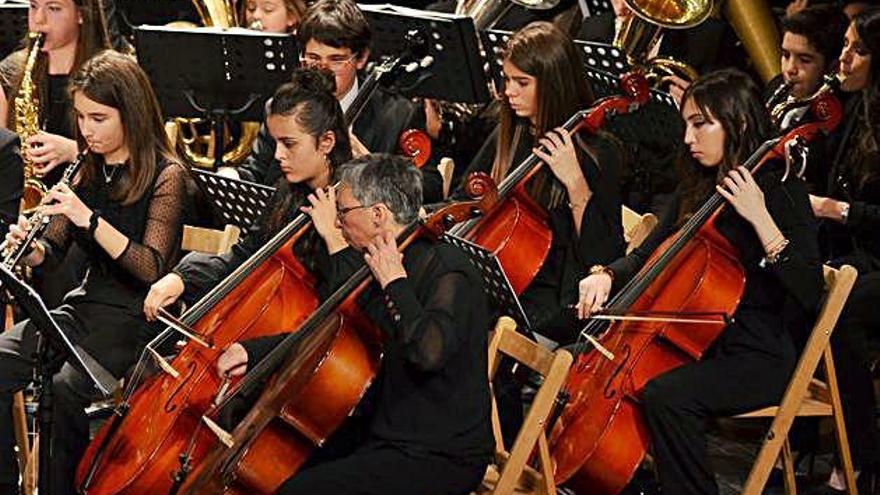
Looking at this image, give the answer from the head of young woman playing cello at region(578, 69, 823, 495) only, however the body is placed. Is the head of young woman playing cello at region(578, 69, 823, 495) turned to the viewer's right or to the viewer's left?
to the viewer's left

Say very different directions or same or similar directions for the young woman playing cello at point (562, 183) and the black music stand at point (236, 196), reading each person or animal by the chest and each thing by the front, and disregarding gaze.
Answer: very different directions

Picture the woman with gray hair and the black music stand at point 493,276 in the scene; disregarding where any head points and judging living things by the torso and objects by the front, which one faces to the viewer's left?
the woman with gray hair

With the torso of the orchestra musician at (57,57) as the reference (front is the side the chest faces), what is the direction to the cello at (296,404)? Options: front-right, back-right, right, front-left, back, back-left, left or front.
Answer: front-left

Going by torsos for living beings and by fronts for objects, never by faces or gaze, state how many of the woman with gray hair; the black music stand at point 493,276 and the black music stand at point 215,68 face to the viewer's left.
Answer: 1

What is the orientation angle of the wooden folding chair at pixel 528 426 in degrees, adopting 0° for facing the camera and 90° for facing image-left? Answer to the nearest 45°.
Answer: approximately 45°

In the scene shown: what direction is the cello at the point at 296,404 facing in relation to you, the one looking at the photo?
facing to the left of the viewer

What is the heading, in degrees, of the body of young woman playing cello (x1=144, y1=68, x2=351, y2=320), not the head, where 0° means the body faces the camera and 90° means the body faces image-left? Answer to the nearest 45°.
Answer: approximately 45°

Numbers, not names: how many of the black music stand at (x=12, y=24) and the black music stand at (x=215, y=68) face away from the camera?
2

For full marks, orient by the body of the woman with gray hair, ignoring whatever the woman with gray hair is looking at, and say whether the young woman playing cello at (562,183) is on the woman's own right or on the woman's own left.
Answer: on the woman's own right

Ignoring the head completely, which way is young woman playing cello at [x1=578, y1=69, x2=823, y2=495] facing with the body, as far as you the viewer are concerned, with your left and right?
facing to the left of the viewer
